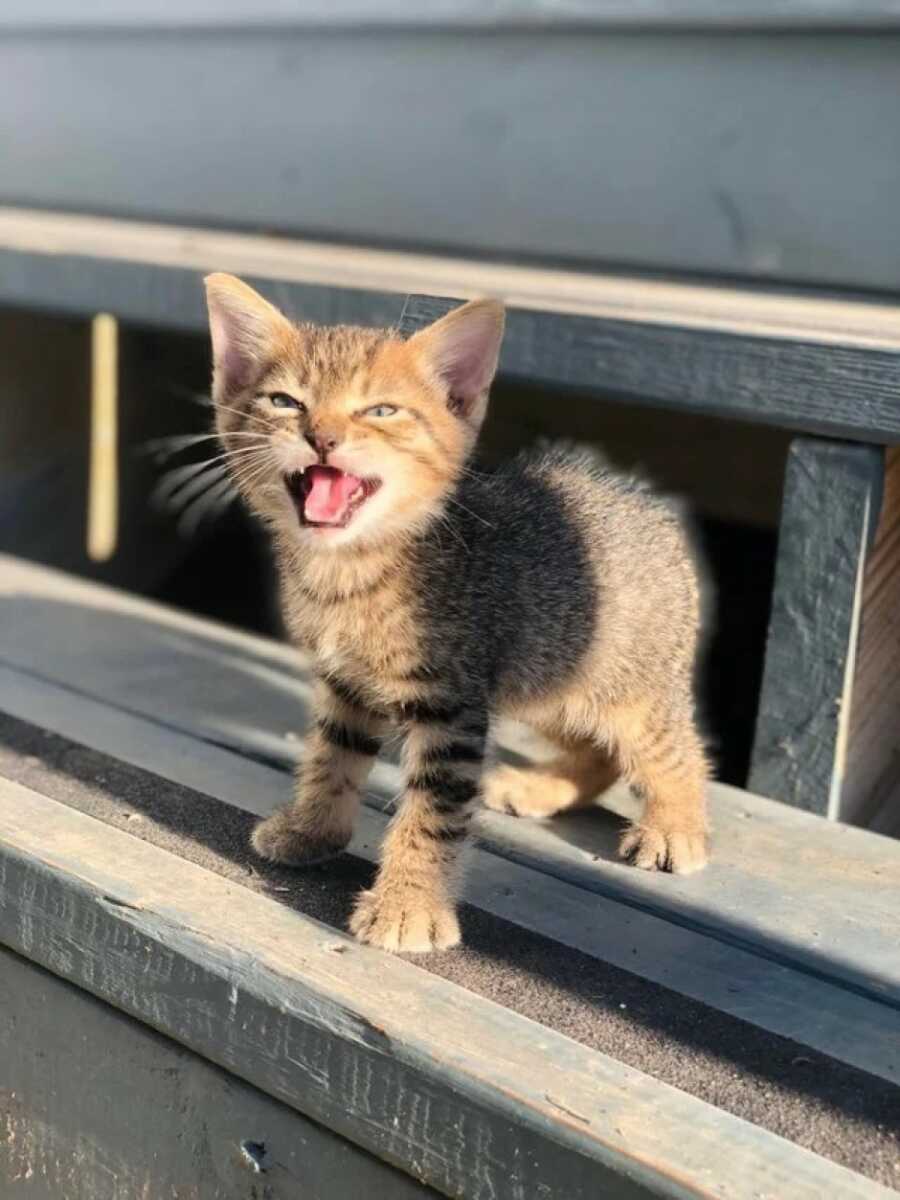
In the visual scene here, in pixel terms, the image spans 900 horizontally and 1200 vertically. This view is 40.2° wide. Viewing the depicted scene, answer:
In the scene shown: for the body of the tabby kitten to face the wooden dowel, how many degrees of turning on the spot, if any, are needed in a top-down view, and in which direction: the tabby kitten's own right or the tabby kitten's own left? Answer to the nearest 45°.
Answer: approximately 90° to the tabby kitten's own right

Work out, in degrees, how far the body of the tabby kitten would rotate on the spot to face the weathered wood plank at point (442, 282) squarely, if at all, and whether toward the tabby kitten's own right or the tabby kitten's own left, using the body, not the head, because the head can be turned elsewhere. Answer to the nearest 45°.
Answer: approximately 135° to the tabby kitten's own right

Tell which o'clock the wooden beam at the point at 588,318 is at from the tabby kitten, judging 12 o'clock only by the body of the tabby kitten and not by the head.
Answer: The wooden beam is roughly at 5 o'clock from the tabby kitten.

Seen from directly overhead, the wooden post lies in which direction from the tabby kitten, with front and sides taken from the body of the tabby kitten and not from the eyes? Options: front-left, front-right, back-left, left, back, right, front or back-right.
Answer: back

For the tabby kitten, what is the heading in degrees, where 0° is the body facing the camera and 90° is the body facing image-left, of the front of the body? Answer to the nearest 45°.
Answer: approximately 45°
